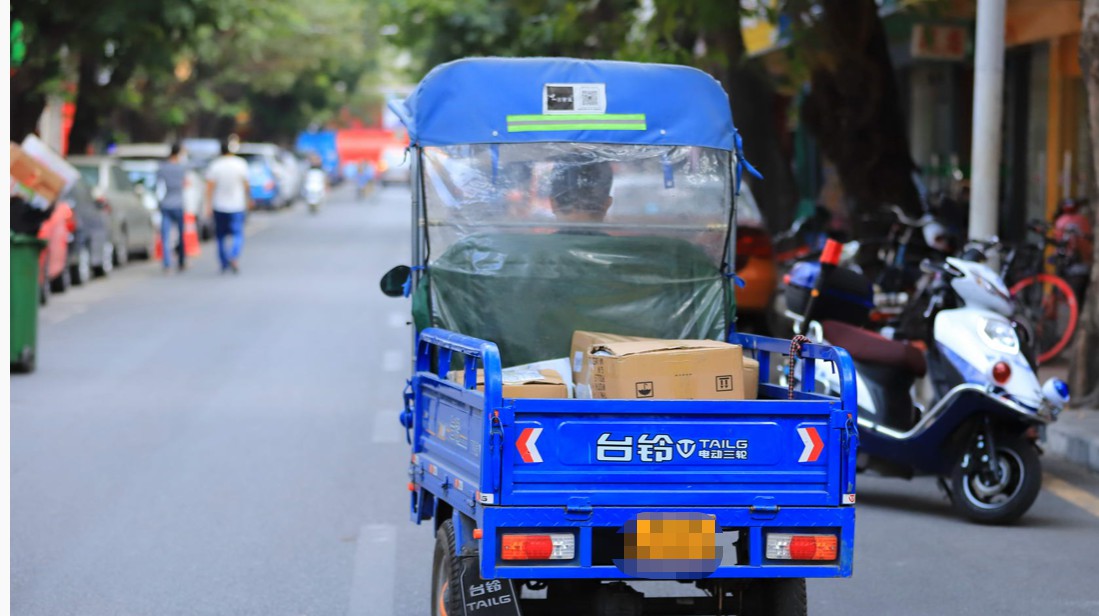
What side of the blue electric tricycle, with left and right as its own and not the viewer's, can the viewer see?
back

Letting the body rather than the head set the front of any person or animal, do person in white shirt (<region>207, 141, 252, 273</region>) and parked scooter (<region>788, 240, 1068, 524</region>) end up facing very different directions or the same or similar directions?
very different directions

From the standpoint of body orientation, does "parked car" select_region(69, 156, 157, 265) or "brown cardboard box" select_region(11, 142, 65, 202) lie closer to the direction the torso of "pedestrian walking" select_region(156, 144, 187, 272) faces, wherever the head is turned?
the parked car

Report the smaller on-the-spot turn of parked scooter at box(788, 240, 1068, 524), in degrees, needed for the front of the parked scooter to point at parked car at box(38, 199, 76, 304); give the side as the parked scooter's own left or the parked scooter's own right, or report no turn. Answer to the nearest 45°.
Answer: approximately 180°

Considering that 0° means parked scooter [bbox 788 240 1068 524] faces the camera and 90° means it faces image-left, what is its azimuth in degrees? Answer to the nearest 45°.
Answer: approximately 315°

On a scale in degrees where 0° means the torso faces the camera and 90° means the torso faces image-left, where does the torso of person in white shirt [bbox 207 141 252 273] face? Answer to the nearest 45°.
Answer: approximately 180°

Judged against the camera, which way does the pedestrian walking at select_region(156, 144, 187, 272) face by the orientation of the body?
away from the camera

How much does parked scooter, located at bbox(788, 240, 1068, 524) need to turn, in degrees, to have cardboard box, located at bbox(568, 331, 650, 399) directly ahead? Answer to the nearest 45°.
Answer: approximately 90° to its right

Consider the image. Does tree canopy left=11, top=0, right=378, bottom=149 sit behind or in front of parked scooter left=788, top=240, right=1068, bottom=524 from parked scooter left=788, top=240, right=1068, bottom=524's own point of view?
behind

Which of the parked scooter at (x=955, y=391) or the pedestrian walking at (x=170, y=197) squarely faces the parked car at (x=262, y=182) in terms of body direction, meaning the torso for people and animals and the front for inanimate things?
the pedestrian walking

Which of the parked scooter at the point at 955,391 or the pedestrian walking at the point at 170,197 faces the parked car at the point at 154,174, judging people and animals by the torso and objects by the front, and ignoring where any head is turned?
the pedestrian walking

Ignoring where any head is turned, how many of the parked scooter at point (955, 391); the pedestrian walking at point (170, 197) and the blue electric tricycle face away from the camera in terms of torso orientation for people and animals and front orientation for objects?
2

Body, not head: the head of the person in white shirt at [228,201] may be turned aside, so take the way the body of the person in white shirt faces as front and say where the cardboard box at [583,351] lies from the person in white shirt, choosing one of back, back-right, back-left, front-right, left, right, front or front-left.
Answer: back

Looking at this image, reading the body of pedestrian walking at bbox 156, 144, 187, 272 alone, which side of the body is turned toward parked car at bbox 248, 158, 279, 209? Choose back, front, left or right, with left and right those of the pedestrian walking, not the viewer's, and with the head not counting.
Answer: front
